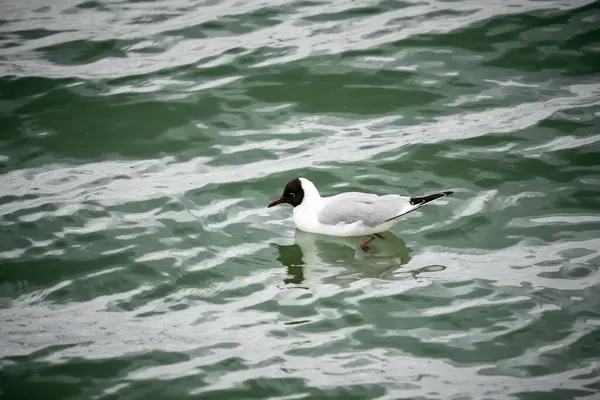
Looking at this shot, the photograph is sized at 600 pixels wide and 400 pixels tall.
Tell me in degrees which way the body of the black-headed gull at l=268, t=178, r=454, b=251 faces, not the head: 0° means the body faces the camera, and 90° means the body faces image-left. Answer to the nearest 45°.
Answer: approximately 90°
